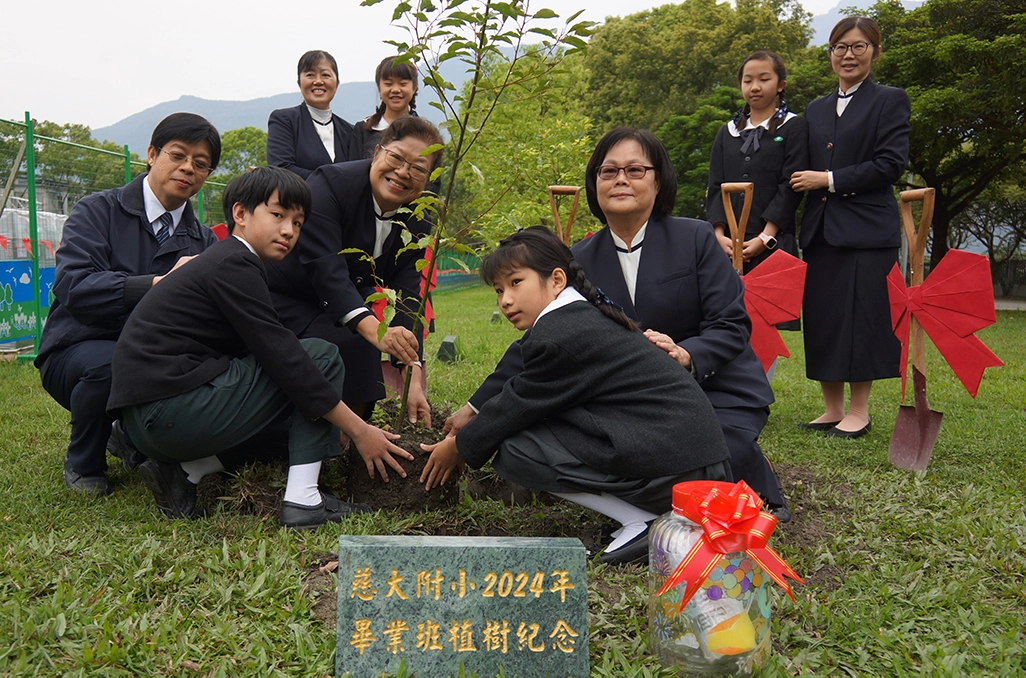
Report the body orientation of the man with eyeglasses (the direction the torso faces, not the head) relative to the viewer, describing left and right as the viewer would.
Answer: facing the viewer and to the right of the viewer

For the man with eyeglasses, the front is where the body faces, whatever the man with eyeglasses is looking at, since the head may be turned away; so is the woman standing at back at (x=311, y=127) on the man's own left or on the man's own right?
on the man's own left

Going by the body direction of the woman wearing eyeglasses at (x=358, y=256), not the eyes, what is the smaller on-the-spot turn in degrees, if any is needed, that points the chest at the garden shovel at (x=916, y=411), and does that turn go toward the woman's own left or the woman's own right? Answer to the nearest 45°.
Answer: approximately 45° to the woman's own left

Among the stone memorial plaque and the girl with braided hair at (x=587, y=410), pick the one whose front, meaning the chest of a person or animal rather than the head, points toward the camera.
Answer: the stone memorial plaque

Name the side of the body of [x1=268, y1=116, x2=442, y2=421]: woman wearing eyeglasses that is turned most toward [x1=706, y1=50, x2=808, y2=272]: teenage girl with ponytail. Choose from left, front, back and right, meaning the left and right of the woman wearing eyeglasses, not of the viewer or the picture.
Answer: left

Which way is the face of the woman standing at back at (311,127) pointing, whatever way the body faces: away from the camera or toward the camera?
toward the camera

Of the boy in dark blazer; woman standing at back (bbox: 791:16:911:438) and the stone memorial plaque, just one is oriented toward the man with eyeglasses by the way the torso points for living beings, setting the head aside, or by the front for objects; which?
the woman standing at back

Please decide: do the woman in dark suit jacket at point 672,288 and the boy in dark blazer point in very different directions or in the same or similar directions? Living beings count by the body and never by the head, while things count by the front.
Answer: very different directions

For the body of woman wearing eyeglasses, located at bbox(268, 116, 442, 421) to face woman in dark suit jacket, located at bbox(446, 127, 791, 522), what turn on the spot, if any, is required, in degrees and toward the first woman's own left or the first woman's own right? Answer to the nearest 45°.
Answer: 0° — they already face them

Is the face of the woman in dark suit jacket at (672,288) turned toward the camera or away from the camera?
toward the camera

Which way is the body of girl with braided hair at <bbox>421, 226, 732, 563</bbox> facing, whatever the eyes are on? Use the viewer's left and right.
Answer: facing to the left of the viewer

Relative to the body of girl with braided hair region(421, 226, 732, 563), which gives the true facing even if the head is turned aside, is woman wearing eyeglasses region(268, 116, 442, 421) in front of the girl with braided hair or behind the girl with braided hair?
in front

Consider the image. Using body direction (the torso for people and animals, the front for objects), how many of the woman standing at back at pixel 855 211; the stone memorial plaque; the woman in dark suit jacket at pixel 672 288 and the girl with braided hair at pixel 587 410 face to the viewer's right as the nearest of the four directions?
0

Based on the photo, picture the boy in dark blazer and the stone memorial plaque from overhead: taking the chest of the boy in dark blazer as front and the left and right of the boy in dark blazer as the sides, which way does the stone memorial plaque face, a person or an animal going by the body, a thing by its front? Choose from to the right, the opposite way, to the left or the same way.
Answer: to the right

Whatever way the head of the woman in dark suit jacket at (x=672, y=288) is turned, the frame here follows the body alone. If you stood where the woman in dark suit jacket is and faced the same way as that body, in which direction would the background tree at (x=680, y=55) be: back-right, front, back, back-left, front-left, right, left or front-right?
back-right

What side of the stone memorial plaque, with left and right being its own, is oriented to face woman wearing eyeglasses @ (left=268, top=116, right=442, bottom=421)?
back
